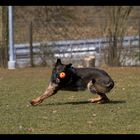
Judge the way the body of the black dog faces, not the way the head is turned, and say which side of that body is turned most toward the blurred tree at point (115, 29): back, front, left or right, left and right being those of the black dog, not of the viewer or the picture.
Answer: right

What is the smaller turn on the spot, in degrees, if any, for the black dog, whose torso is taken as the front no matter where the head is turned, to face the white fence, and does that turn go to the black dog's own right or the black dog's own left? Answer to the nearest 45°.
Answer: approximately 90° to the black dog's own right

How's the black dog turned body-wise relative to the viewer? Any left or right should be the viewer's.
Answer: facing to the left of the viewer
